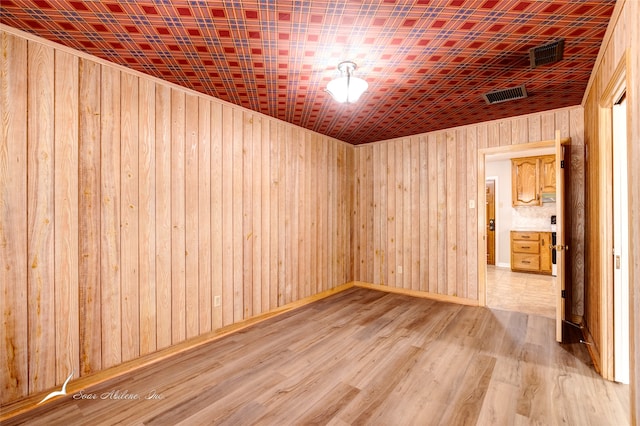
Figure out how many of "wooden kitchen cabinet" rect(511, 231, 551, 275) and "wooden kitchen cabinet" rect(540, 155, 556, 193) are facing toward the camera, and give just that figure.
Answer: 2

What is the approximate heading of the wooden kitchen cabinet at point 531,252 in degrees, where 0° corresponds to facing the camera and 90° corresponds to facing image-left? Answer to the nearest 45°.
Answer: approximately 0°

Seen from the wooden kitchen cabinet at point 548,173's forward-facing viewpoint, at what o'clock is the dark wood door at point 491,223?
The dark wood door is roughly at 4 o'clock from the wooden kitchen cabinet.

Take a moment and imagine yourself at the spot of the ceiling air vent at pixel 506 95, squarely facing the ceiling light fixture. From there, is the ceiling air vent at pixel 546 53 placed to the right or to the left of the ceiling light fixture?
left

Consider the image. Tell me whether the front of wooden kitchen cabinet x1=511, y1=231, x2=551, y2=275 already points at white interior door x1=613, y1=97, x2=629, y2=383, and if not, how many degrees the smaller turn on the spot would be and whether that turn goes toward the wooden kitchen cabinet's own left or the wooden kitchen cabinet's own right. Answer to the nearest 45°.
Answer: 0° — it already faces it

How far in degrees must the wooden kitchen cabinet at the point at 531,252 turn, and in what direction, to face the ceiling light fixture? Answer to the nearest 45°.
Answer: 0° — it already faces it

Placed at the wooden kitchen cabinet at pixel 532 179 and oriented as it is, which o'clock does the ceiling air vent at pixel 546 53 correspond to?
The ceiling air vent is roughly at 12 o'clock from the wooden kitchen cabinet.

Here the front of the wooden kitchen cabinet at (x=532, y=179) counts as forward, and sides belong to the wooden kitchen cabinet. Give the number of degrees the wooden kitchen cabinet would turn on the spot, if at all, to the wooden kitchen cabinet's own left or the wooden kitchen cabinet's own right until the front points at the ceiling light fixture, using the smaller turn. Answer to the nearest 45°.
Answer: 0° — it already faces it

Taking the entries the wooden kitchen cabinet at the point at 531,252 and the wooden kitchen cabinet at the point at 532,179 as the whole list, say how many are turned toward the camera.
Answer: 2
